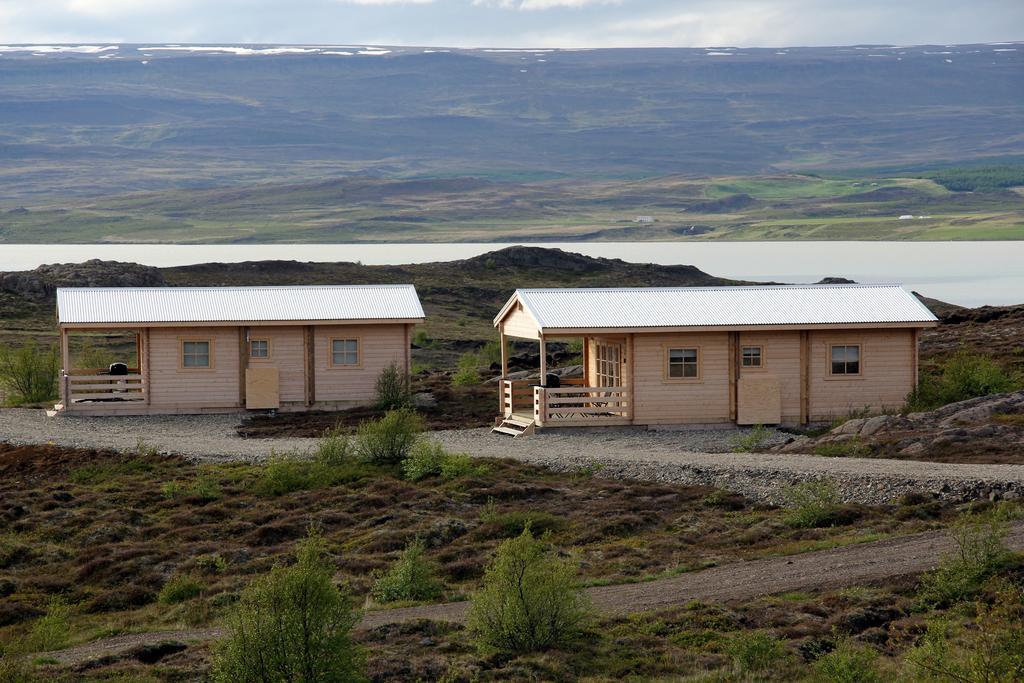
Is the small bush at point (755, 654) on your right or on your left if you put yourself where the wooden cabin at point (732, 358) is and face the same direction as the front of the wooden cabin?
on your left

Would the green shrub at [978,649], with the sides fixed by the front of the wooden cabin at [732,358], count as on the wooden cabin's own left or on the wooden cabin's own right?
on the wooden cabin's own left

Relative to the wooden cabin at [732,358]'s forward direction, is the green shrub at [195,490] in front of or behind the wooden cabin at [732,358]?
in front

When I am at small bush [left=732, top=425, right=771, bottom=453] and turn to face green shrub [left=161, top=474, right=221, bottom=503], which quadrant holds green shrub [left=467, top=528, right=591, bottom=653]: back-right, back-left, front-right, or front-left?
front-left

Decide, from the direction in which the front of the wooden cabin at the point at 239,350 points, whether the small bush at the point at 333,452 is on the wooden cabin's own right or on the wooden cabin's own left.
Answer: on the wooden cabin's own left

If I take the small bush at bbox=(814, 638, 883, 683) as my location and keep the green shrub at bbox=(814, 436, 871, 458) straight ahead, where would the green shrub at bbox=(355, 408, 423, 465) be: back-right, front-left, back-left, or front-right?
front-left

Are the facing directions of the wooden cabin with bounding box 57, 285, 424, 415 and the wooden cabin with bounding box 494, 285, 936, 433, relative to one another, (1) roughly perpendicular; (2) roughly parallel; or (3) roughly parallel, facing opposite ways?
roughly parallel

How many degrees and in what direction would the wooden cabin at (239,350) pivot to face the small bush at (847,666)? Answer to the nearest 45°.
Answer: approximately 90° to its left

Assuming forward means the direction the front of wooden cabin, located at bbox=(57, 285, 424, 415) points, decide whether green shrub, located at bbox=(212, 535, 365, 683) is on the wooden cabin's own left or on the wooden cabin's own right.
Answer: on the wooden cabin's own left
